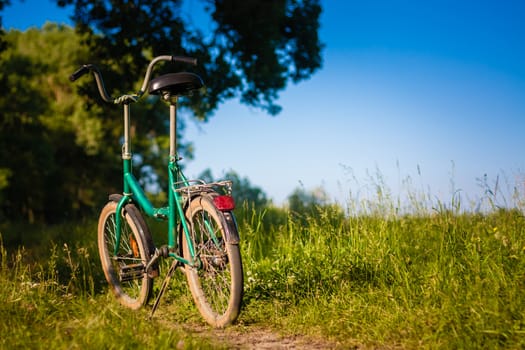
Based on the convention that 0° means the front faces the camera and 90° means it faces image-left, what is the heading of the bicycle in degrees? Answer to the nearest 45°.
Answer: approximately 135°

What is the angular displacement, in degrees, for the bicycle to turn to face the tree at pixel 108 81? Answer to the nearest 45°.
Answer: approximately 45° to its right

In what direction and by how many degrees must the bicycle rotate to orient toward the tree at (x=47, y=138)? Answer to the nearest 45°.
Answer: approximately 45° to its right
